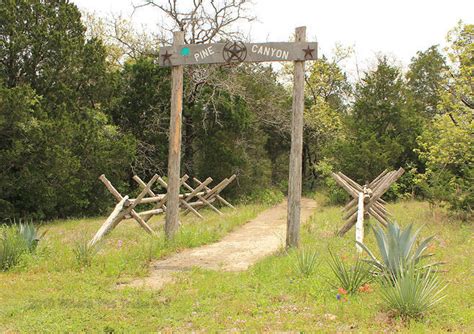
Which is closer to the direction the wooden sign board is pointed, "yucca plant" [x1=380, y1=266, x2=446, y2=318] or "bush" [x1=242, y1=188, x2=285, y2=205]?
the yucca plant

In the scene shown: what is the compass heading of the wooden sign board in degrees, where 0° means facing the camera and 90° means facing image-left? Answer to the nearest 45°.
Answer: approximately 0°

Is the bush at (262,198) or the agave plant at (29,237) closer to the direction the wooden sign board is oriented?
the agave plant

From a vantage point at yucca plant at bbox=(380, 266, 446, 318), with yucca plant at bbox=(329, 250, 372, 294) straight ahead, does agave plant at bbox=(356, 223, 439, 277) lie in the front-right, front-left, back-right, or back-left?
front-right

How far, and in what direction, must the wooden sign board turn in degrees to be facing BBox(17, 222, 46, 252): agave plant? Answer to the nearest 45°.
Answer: approximately 90° to its right

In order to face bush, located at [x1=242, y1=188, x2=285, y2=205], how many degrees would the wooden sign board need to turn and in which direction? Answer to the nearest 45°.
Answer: approximately 180°

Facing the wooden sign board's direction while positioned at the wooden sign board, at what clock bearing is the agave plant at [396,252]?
The agave plant is roughly at 11 o'clock from the wooden sign board.

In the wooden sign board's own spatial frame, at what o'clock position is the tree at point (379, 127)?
The tree is roughly at 7 o'clock from the wooden sign board.

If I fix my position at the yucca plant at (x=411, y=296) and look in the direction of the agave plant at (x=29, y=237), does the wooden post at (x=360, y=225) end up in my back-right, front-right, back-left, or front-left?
front-right

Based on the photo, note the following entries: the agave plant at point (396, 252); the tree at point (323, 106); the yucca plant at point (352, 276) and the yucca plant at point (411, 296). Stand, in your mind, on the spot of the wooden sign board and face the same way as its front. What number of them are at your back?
1
